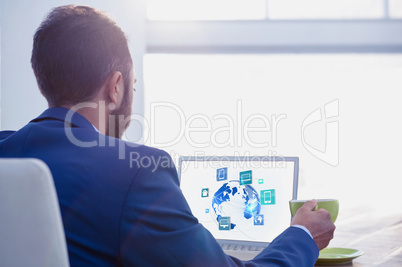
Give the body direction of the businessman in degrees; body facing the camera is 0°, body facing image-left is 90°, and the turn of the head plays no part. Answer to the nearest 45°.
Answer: approximately 225°

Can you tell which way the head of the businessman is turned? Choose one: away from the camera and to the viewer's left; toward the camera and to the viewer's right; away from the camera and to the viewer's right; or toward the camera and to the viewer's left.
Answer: away from the camera and to the viewer's right

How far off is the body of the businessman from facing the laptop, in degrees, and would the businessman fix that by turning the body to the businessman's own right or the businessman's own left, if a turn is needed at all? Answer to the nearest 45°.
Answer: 0° — they already face it
